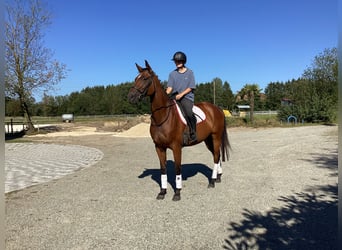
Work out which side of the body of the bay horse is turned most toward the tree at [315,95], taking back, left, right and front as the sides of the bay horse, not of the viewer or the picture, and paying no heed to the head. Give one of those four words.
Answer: back

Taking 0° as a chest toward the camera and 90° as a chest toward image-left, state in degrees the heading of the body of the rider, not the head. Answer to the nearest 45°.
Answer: approximately 45°

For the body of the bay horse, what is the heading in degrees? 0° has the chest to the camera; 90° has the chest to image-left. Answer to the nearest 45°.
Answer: approximately 45°
